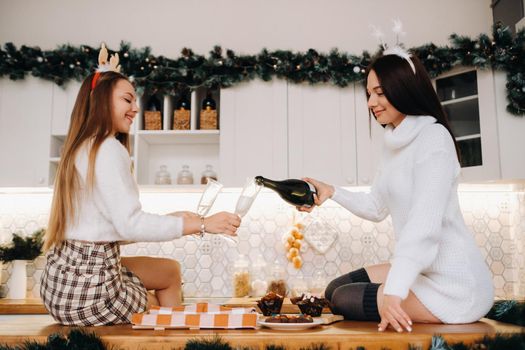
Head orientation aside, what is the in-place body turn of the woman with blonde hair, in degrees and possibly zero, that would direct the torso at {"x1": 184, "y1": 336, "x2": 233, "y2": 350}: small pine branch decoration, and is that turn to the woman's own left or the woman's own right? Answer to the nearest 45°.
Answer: approximately 45° to the woman's own right

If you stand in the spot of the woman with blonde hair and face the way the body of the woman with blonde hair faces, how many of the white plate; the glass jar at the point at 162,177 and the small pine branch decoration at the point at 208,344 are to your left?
1

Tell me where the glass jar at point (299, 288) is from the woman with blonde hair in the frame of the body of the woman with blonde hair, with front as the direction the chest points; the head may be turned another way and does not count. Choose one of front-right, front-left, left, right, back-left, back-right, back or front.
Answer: front-left

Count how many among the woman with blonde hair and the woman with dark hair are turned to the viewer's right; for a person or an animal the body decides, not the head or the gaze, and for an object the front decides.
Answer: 1

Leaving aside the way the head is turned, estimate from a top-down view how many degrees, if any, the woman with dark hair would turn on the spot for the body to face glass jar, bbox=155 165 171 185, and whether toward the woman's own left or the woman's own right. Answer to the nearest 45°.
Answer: approximately 45° to the woman's own right

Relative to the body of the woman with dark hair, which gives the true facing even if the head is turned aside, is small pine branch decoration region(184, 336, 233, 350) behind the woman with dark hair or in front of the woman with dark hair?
in front

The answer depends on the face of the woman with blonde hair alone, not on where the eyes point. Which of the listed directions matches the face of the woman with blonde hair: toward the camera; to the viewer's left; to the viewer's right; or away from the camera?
to the viewer's right

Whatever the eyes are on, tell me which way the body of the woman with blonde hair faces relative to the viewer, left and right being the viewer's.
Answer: facing to the right of the viewer

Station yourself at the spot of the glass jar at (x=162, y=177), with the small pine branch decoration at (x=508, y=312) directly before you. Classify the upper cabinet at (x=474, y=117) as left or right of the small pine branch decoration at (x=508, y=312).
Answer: left

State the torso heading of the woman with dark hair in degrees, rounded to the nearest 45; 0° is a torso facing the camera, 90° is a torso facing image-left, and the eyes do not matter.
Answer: approximately 90°
